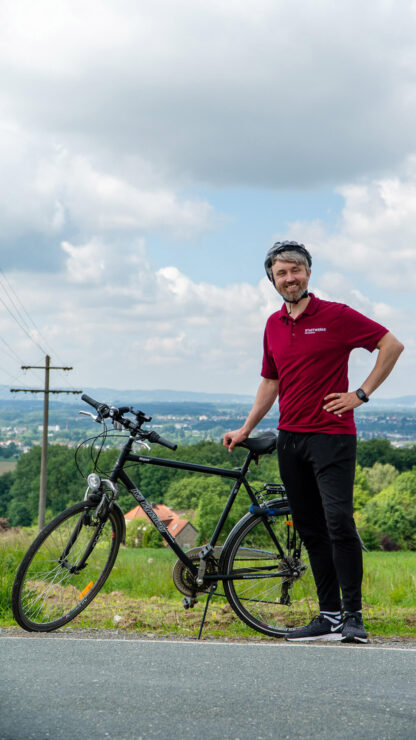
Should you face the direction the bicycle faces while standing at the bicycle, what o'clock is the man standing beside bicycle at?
The man standing beside bicycle is roughly at 7 o'clock from the bicycle.

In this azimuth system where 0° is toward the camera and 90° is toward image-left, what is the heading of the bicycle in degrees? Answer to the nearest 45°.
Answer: approximately 90°
